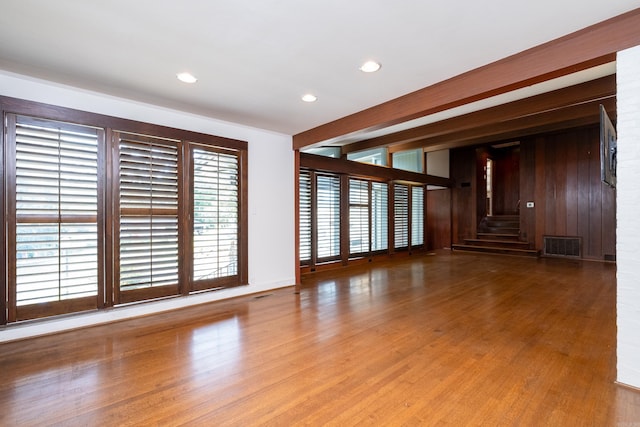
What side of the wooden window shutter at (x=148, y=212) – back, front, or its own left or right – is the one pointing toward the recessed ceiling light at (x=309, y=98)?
front

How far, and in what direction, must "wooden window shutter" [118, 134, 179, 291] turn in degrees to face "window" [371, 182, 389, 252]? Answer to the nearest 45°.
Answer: approximately 45° to its left

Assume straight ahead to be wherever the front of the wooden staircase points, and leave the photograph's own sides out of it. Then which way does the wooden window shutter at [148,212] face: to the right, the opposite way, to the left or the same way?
to the left

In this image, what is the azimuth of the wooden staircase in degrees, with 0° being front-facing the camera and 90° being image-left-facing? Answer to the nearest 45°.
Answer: approximately 0°

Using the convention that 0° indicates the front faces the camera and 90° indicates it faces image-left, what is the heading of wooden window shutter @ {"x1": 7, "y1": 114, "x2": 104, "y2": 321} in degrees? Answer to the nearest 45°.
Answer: approximately 315°

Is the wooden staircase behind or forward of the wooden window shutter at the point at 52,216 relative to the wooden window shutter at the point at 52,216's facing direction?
forward

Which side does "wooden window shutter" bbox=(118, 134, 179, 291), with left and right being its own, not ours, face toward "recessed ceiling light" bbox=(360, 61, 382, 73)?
front

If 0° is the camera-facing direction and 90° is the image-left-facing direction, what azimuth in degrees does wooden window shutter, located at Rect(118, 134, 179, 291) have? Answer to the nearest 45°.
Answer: approximately 315°
